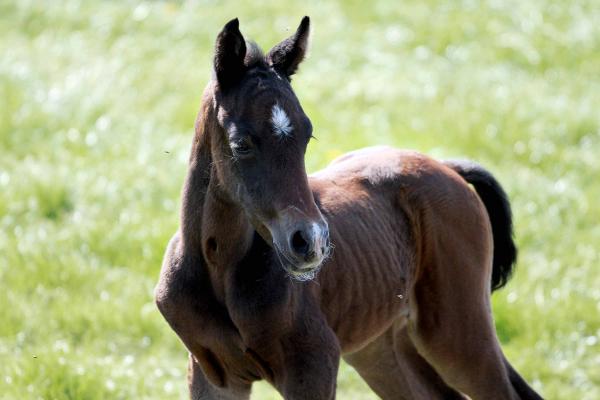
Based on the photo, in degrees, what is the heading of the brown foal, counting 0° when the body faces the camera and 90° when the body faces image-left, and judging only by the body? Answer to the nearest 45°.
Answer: approximately 45°
